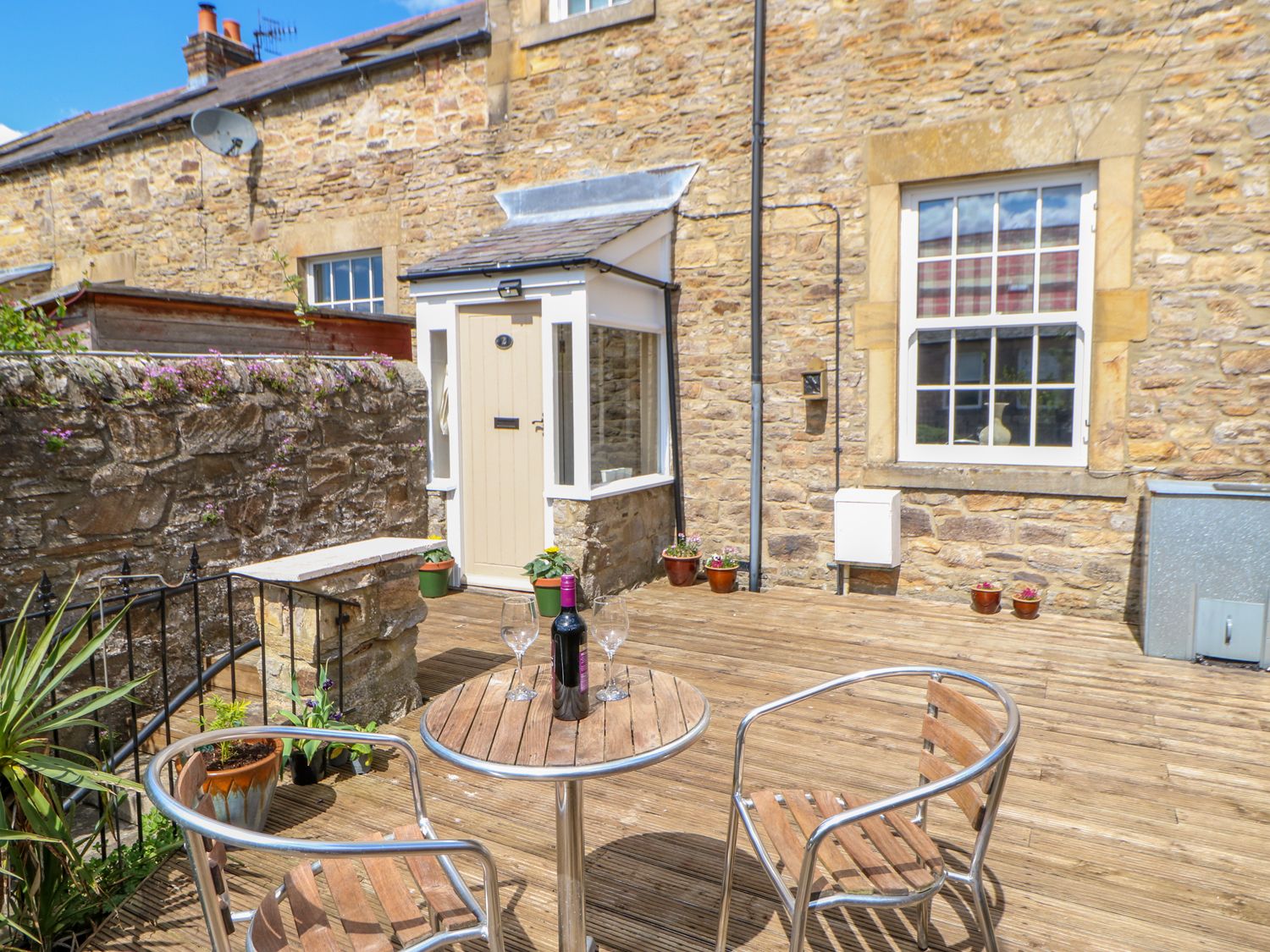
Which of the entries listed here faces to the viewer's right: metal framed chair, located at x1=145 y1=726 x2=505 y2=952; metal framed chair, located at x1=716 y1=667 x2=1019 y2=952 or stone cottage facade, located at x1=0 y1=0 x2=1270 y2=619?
metal framed chair, located at x1=145 y1=726 x2=505 y2=952

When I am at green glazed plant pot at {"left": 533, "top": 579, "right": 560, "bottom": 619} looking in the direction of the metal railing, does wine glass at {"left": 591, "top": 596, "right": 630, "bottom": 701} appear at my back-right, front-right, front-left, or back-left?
front-left

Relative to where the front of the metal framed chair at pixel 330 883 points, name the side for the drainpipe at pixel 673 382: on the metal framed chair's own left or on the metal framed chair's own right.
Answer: on the metal framed chair's own left

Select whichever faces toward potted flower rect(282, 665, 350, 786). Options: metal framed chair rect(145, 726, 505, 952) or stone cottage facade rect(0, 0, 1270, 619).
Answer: the stone cottage facade

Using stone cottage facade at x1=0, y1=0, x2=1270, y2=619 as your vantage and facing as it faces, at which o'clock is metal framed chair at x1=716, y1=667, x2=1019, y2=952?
The metal framed chair is roughly at 11 o'clock from the stone cottage facade.

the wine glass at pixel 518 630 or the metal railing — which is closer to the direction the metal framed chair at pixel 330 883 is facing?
the wine glass

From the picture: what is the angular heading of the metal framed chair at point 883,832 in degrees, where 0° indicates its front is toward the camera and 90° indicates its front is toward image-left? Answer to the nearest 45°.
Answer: approximately 90°

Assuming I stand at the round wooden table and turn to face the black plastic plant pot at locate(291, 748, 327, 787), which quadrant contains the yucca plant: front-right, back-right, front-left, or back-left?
front-left

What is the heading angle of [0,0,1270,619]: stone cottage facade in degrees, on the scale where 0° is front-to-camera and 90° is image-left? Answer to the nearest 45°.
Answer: approximately 45°

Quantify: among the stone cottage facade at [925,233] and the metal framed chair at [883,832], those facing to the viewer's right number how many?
0

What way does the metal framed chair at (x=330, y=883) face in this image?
to the viewer's right

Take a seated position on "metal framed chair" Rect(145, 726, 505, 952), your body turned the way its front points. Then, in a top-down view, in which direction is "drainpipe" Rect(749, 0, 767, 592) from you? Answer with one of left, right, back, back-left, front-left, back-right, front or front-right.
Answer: front-left

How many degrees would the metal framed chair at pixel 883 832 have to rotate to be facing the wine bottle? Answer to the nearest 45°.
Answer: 0° — it already faces it

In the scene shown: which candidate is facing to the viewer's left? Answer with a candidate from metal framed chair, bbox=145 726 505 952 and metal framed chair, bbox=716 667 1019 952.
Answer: metal framed chair, bbox=716 667 1019 952

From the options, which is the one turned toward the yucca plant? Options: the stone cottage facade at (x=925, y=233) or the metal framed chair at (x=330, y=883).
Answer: the stone cottage facade

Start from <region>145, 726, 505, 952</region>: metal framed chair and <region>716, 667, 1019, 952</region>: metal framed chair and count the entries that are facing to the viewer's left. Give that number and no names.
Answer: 1

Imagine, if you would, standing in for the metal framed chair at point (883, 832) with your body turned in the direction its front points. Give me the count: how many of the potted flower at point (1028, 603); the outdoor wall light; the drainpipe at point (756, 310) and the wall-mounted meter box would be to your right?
4

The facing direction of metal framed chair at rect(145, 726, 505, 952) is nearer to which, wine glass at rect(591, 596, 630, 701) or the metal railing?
the wine glass

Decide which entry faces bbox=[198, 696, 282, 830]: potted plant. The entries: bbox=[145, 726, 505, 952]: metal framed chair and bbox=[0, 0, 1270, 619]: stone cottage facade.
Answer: the stone cottage facade

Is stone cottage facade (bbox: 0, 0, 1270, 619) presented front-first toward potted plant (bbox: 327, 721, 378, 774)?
yes
